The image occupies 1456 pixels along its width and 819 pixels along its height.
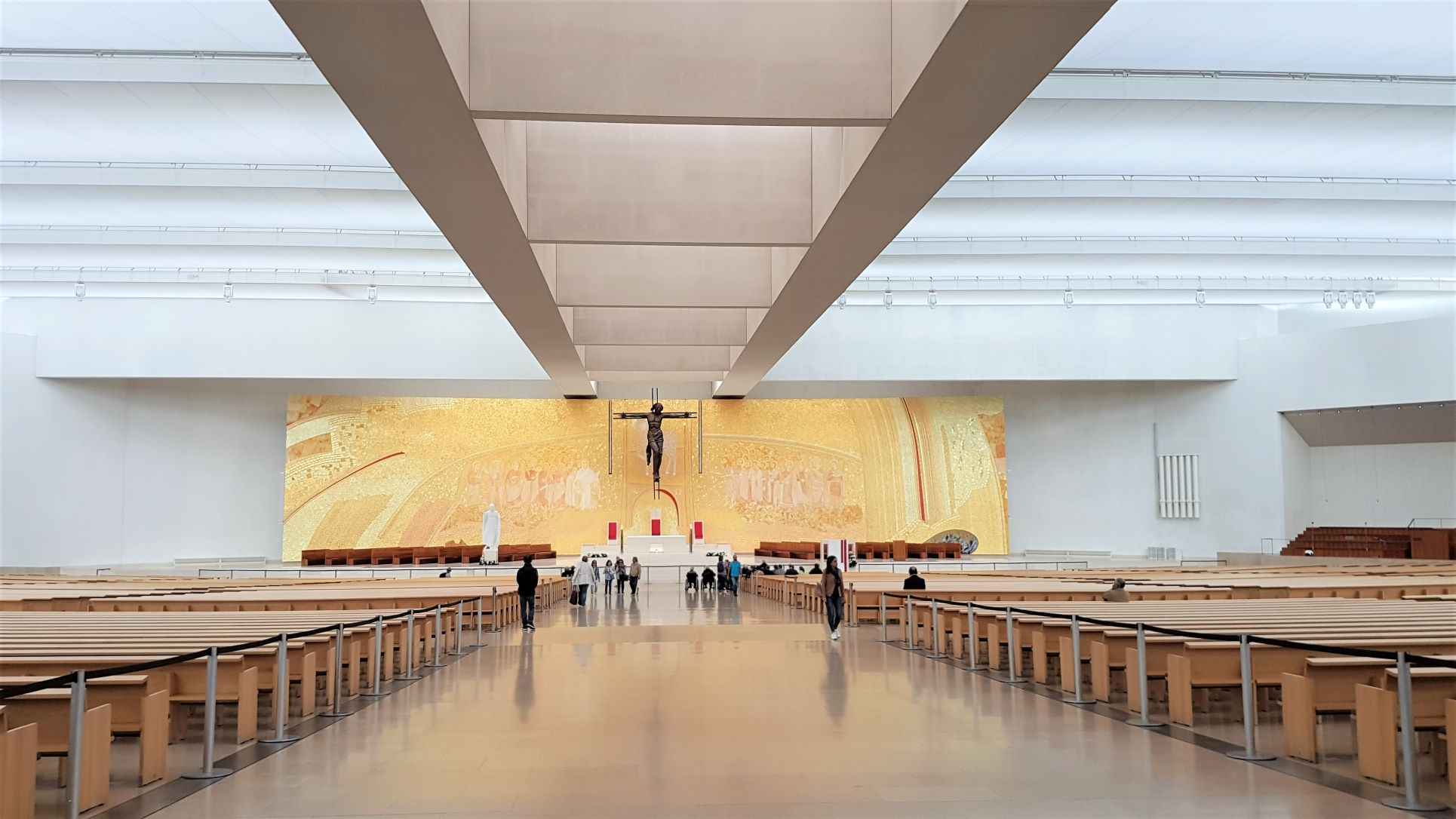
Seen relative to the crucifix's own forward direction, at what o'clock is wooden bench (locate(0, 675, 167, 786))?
The wooden bench is roughly at 12 o'clock from the crucifix.

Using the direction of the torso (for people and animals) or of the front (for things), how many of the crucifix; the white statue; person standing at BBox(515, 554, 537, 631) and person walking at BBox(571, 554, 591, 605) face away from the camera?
2

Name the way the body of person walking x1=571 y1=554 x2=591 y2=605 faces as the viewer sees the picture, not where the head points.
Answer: away from the camera

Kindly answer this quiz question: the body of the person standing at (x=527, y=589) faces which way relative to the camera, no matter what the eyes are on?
away from the camera

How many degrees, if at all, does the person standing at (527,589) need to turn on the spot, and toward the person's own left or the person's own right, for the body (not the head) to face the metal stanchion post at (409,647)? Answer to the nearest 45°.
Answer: approximately 180°

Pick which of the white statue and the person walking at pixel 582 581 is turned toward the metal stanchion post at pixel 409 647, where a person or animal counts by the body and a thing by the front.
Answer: the white statue

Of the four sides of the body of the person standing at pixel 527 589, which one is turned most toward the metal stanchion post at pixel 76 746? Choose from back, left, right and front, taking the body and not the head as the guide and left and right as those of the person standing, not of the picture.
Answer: back

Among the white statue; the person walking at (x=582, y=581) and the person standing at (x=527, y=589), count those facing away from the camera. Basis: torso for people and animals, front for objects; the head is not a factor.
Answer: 2

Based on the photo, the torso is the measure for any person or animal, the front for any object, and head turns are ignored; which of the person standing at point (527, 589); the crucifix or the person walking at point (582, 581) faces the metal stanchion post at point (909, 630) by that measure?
the crucifix

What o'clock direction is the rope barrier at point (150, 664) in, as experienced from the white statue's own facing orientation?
The rope barrier is roughly at 12 o'clock from the white statue.

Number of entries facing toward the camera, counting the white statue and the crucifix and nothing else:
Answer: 2
